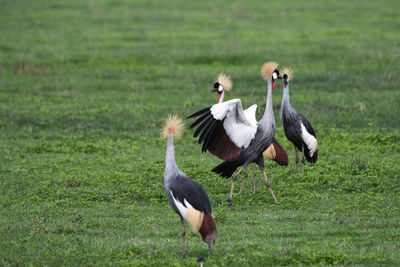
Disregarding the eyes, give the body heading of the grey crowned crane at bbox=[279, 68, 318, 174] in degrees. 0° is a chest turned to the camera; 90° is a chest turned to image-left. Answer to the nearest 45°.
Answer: approximately 45°

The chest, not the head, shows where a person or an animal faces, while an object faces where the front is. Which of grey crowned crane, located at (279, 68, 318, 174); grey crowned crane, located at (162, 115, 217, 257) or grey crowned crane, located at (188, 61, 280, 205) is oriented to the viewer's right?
grey crowned crane, located at (188, 61, 280, 205)

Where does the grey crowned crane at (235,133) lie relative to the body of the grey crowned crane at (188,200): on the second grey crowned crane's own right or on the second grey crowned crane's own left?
on the second grey crowned crane's own right

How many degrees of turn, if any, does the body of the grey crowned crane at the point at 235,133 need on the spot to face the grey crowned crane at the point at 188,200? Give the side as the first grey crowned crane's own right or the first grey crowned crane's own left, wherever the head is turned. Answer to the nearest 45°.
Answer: approximately 90° to the first grey crowned crane's own right

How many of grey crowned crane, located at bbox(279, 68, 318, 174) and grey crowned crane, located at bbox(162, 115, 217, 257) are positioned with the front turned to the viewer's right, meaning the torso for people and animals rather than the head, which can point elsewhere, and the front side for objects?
0

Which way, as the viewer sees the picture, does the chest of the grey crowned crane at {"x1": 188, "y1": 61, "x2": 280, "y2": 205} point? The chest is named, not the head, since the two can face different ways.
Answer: to the viewer's right

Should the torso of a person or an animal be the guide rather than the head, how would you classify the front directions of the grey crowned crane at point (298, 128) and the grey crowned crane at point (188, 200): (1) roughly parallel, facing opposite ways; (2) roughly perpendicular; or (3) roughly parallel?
roughly perpendicular

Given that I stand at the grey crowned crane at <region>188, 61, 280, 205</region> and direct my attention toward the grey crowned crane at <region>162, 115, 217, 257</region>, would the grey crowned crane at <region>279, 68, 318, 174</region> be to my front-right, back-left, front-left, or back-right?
back-left

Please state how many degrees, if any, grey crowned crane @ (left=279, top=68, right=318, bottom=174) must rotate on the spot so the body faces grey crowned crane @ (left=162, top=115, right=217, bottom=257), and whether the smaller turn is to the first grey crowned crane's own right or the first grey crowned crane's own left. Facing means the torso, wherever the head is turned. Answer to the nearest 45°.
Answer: approximately 45° to the first grey crowned crane's own left

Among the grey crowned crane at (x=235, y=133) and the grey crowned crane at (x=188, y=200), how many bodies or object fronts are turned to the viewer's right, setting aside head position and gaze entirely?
1

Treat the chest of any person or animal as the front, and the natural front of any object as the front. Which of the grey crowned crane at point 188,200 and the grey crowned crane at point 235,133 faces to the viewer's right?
the grey crowned crane at point 235,133

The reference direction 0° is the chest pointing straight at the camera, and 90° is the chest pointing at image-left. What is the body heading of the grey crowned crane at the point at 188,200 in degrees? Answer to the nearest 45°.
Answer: approximately 135°

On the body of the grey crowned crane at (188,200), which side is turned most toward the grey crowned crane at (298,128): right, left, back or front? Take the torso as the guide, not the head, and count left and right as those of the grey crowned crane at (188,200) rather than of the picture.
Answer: right

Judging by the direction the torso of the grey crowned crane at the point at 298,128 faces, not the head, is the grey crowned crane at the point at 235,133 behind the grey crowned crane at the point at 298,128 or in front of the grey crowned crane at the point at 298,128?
in front
